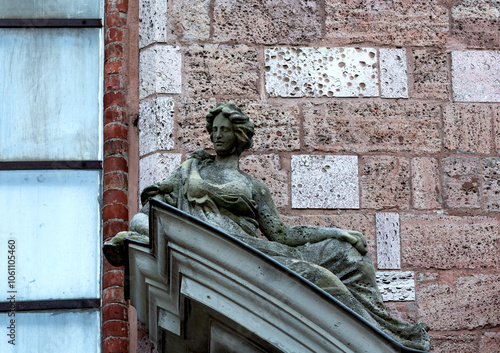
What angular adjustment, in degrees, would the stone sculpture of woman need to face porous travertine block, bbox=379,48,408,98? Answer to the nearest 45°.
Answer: approximately 135° to its left

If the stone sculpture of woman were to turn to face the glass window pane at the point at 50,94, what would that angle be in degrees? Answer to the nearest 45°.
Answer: approximately 135° to its right

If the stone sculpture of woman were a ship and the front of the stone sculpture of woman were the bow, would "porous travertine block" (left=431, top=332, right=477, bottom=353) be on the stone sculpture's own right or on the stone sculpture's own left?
on the stone sculpture's own left

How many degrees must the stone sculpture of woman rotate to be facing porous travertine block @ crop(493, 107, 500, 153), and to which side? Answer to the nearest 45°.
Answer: approximately 135° to its left

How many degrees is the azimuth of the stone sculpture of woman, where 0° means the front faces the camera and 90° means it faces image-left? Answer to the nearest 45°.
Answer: approximately 0°
